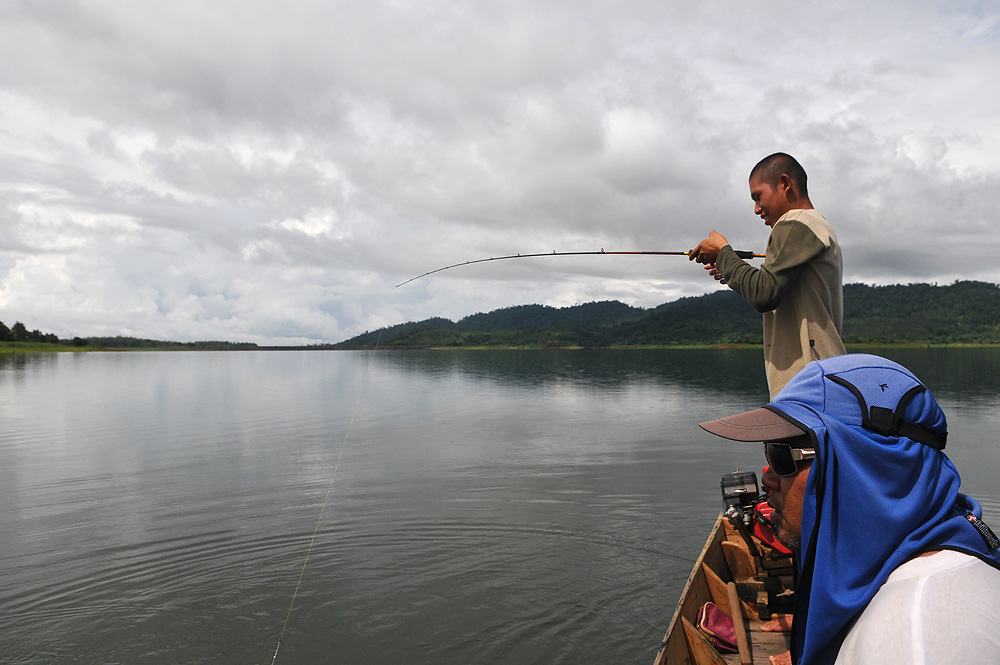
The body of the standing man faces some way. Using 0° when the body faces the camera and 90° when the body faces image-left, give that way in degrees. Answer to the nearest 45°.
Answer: approximately 90°

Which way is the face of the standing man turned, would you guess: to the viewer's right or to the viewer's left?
to the viewer's left
